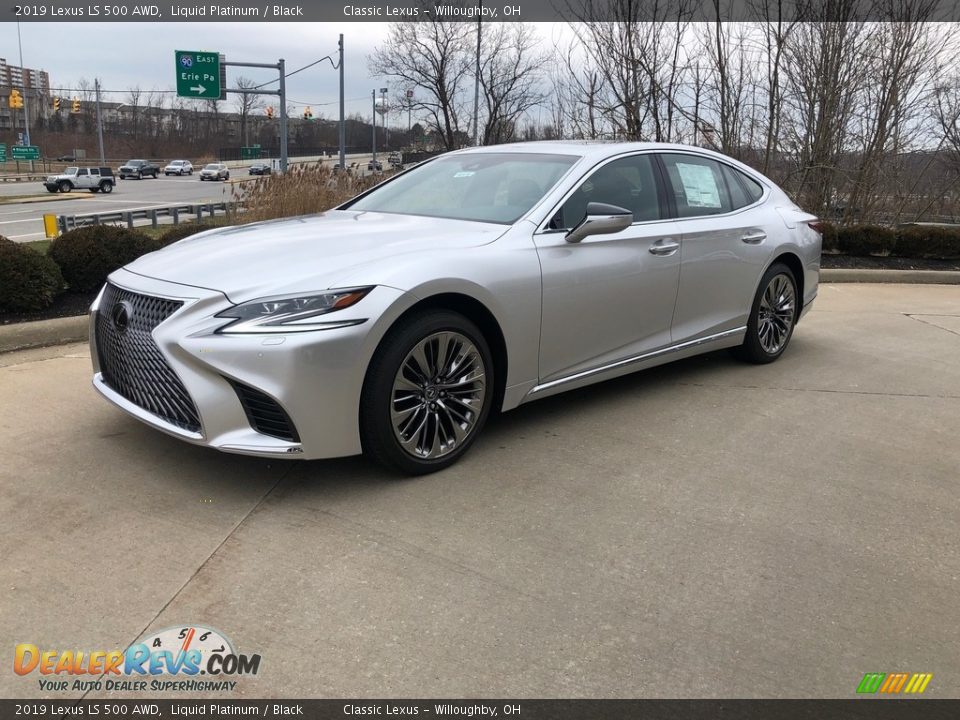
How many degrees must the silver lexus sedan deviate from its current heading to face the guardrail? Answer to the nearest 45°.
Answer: approximately 90° to its right

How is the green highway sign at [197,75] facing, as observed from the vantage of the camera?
facing the viewer

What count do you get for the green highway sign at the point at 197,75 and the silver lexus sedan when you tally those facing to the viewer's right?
0

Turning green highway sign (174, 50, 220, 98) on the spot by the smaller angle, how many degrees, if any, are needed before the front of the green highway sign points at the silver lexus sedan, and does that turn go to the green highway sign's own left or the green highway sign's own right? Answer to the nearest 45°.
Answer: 0° — it already faces it

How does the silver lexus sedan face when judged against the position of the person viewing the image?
facing the viewer and to the left of the viewer

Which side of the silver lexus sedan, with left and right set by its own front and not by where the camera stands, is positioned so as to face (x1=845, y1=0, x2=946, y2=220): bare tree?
back

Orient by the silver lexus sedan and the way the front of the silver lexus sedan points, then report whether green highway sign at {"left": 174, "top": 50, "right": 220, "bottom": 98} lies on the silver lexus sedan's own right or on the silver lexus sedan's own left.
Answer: on the silver lexus sedan's own right

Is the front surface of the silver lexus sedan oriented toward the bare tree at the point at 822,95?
no

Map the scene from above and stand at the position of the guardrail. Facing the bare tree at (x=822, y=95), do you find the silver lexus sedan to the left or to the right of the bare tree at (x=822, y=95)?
right

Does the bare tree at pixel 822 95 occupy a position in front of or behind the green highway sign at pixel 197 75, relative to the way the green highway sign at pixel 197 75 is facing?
in front
